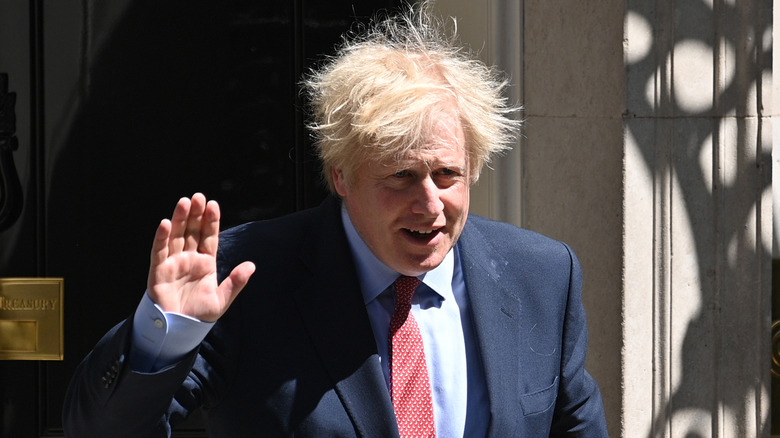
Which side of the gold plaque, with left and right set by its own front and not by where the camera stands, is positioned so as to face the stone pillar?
left

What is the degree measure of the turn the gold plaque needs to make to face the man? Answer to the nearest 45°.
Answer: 0° — it already faces them

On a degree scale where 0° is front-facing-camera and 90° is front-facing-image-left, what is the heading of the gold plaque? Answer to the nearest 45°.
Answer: approximately 0°

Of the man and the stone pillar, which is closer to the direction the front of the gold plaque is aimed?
the man
